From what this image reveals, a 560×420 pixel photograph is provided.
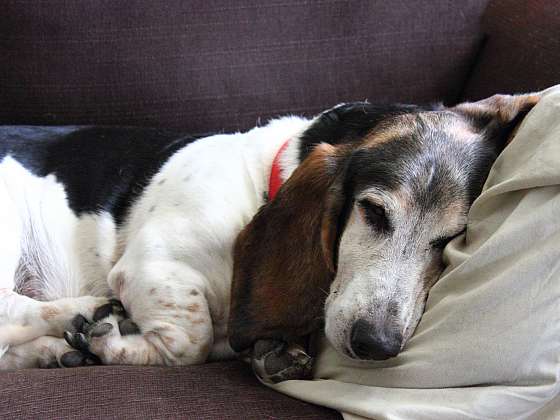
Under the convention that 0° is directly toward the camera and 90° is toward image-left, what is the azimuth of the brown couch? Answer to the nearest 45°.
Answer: approximately 0°
